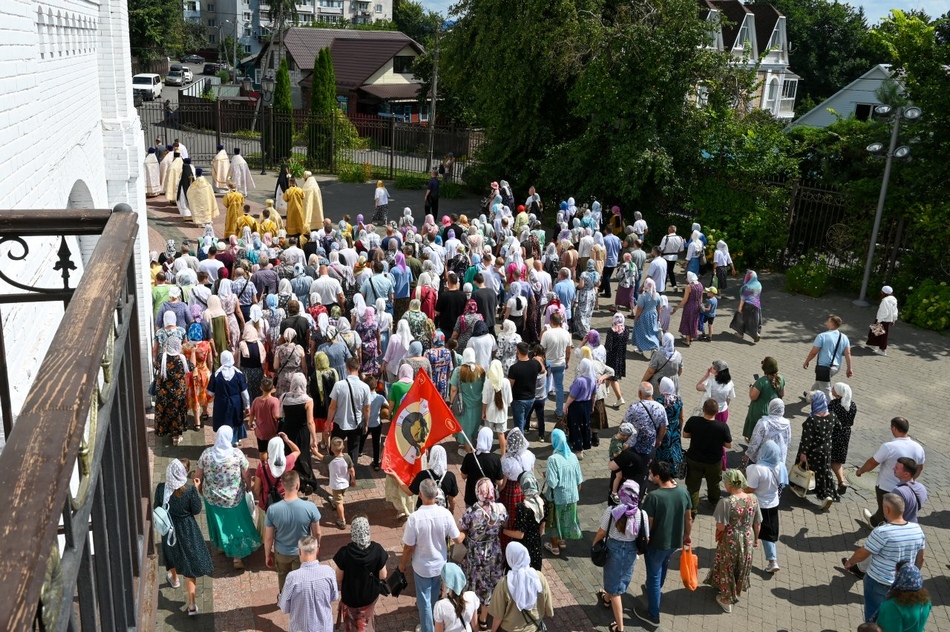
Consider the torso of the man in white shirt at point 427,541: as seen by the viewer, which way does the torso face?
away from the camera

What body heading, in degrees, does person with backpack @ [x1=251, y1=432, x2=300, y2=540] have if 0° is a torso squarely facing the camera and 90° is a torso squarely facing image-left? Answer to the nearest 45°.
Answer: approximately 180°

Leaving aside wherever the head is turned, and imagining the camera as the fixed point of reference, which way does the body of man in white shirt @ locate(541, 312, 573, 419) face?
away from the camera

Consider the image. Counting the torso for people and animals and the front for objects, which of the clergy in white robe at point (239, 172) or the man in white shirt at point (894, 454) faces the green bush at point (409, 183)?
the man in white shirt

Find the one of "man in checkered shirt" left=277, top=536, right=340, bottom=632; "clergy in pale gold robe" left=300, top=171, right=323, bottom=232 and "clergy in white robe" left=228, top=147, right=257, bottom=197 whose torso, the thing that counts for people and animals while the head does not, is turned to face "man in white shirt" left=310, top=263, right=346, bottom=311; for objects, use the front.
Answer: the man in checkered shirt

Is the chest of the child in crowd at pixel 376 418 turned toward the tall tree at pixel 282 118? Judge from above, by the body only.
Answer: yes

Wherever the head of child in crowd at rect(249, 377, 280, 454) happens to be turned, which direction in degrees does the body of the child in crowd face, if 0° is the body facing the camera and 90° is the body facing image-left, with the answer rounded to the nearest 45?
approximately 180°

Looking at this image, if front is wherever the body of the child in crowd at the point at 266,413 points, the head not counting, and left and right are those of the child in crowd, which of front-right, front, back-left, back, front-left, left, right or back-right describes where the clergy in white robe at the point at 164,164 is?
front

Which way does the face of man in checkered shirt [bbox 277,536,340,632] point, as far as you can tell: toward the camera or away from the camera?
away from the camera

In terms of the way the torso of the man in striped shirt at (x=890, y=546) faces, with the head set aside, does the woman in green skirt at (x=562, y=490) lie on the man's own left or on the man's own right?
on the man's own left

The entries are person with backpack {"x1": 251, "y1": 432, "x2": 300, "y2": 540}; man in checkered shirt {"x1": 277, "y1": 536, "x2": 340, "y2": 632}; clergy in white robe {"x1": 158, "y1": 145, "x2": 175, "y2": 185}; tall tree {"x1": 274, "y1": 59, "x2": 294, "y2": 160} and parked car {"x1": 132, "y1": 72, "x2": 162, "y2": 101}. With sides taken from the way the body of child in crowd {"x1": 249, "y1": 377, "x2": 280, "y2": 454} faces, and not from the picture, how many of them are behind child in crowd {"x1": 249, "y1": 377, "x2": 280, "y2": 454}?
2

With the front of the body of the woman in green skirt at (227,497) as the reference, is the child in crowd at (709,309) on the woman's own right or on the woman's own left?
on the woman's own right

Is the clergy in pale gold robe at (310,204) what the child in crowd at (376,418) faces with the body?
yes

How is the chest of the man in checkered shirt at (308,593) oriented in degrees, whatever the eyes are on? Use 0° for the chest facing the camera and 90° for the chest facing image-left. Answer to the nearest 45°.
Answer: approximately 180°

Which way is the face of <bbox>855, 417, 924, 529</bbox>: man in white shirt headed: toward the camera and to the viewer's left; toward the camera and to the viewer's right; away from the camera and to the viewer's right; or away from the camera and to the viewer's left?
away from the camera and to the viewer's left

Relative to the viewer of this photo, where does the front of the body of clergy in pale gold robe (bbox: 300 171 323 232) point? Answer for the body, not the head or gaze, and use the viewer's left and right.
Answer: facing away from the viewer and to the left of the viewer

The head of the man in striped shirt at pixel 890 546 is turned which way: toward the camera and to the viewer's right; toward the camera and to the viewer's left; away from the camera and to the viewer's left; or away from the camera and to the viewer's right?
away from the camera and to the viewer's left
